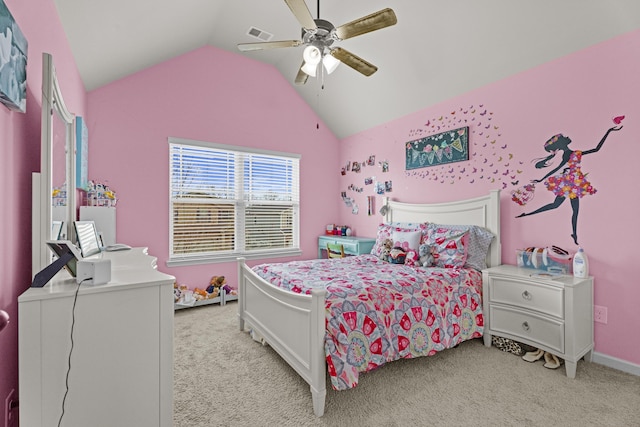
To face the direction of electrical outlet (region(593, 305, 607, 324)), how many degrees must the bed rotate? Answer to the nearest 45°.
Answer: approximately 135° to its left

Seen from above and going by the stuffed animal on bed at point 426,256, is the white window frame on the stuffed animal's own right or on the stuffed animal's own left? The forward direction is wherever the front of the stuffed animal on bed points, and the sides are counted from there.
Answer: on the stuffed animal's own right

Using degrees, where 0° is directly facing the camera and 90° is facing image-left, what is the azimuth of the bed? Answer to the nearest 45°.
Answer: approximately 45°

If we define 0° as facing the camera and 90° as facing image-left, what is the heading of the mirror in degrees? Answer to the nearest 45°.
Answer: approximately 270°

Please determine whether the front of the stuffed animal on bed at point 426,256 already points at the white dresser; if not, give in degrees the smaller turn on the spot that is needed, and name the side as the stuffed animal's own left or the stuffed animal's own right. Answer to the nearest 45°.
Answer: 0° — it already faces it

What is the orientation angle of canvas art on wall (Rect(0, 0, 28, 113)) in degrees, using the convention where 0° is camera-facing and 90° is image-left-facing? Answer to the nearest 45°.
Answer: approximately 270°

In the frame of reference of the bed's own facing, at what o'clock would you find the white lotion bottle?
The white lotion bottle is roughly at 7 o'clock from the bed.

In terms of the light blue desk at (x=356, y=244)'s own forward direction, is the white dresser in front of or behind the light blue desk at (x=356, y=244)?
in front

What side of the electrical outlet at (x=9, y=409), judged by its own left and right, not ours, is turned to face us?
right
